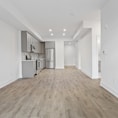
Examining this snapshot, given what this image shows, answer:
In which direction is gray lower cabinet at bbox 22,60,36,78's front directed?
to the viewer's right
